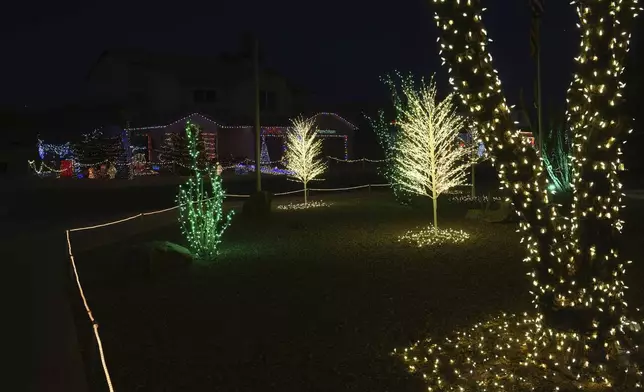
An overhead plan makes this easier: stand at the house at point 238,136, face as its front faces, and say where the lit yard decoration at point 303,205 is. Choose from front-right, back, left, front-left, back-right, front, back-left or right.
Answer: front

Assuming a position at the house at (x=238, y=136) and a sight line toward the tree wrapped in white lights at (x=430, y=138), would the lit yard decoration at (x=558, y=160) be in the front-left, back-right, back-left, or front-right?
front-left

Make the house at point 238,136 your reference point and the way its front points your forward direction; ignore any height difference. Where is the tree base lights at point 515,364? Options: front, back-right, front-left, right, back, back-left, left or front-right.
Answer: front

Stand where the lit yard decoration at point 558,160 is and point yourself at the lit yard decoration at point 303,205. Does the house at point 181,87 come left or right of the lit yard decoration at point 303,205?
right

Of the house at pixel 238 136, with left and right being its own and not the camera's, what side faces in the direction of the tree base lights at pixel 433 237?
front

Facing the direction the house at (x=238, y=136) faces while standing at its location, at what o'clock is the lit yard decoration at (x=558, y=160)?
The lit yard decoration is roughly at 11 o'clock from the house.

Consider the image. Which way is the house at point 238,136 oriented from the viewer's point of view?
toward the camera

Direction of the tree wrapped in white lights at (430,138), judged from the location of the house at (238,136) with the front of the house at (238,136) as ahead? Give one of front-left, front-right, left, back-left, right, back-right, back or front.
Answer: front
